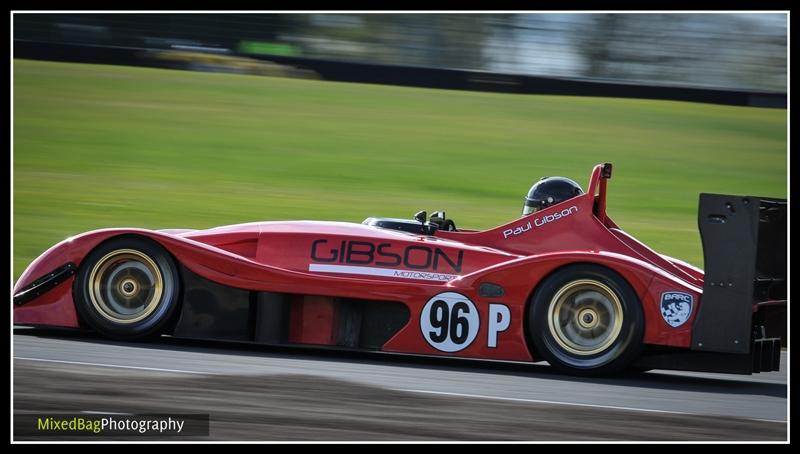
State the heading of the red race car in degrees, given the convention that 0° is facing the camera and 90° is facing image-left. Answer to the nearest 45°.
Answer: approximately 90°
